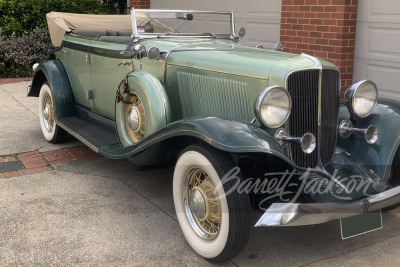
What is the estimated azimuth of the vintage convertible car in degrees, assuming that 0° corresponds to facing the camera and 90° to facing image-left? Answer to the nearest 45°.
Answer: approximately 315°

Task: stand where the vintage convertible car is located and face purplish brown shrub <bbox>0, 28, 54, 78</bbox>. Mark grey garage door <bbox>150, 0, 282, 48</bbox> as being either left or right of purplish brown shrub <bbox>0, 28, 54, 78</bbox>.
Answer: right

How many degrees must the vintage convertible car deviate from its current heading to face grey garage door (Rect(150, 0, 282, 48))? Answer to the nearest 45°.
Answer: approximately 135° to its left

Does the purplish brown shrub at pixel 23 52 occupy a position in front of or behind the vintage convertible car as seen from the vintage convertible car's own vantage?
behind

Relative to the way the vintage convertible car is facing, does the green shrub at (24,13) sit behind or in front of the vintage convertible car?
behind
